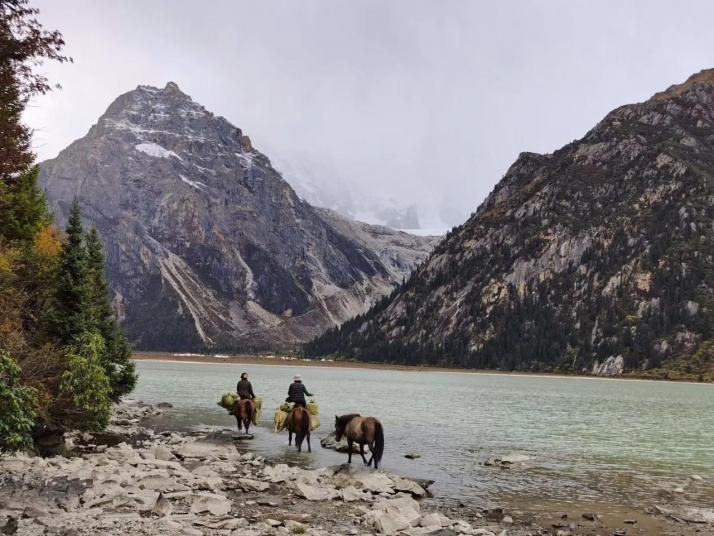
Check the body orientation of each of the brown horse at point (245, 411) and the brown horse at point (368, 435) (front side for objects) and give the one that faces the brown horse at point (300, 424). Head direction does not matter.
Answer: the brown horse at point (368, 435)

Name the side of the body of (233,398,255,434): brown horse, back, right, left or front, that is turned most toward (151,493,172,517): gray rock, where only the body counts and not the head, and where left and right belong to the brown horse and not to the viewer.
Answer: back

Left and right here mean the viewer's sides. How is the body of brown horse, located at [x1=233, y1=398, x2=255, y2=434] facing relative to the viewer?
facing away from the viewer

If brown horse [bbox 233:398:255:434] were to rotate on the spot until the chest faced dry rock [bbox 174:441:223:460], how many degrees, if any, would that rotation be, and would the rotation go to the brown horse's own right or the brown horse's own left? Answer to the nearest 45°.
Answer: approximately 180°

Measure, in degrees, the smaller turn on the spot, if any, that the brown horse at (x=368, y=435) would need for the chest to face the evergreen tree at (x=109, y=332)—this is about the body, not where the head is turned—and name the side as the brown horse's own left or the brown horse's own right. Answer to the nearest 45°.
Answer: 0° — it already faces it

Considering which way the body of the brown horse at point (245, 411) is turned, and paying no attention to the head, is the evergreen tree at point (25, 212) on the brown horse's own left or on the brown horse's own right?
on the brown horse's own left

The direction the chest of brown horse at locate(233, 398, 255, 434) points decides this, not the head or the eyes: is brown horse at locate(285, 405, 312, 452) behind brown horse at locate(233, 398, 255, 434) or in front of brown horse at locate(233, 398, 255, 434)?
behind

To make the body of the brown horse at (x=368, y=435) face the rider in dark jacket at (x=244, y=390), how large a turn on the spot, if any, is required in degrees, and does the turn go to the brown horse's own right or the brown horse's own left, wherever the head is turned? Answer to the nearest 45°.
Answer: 0° — it already faces them

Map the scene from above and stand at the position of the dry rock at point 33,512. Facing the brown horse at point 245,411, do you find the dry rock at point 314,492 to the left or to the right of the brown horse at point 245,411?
right

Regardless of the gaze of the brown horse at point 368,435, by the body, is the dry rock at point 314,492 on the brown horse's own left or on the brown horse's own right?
on the brown horse's own left

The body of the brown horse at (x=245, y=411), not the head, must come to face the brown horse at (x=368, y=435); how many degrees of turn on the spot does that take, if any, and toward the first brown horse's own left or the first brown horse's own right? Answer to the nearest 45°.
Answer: approximately 135° to the first brown horse's own right

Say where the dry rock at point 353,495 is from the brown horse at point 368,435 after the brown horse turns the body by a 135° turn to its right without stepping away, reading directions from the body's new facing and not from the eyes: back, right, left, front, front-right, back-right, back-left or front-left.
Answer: right

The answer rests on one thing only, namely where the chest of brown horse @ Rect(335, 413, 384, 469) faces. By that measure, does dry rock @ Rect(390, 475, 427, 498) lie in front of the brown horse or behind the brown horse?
behind

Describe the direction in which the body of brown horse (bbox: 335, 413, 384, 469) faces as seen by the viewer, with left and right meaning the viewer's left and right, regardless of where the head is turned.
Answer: facing away from the viewer and to the left of the viewer

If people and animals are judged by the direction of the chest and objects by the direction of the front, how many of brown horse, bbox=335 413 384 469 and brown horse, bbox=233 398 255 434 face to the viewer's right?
0

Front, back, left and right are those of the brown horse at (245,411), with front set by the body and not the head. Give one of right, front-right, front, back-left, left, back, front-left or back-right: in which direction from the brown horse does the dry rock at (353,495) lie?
back

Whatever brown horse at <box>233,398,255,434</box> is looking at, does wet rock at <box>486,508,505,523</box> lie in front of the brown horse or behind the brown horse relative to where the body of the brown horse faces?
behind
